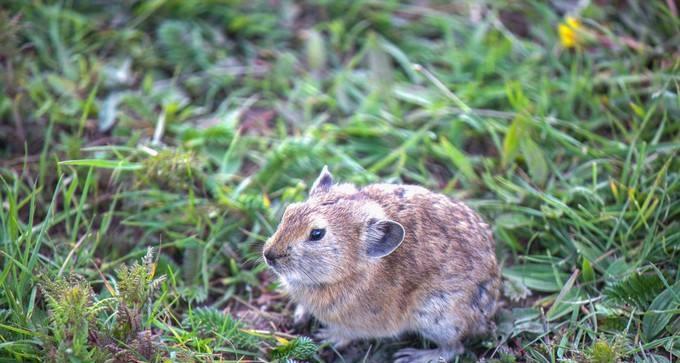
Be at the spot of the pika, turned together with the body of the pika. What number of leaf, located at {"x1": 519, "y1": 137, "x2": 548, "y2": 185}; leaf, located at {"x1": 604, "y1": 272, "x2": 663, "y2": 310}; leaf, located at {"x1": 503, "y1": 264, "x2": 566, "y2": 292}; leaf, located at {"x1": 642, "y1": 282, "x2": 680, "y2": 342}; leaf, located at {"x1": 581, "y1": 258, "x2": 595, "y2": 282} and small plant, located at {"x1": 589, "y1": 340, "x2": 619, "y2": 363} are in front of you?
0

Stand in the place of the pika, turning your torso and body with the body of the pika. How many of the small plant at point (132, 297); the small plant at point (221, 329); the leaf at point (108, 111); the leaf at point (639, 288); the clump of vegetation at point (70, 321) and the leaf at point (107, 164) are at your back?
1

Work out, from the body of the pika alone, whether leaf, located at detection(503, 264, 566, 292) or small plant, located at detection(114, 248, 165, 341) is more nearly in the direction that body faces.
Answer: the small plant

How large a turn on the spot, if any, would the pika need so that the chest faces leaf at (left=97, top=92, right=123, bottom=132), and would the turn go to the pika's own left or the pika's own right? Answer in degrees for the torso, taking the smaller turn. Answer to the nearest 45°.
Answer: approximately 45° to the pika's own right

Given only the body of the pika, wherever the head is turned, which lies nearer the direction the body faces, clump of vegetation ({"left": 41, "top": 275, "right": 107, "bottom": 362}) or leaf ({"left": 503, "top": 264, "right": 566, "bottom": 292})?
the clump of vegetation

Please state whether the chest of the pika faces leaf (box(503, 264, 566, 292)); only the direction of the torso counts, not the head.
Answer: no

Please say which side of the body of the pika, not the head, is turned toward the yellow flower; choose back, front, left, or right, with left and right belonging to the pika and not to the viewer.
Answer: right

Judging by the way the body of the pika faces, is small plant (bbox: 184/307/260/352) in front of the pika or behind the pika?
in front

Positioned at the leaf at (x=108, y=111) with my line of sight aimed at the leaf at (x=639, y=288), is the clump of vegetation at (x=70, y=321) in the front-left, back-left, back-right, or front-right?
front-right

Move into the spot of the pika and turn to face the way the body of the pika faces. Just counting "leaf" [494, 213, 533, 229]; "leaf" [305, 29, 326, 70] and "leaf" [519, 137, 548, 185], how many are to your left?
0

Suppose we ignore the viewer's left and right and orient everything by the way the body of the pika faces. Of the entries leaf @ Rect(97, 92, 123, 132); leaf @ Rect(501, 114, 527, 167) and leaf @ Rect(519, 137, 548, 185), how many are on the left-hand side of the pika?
0

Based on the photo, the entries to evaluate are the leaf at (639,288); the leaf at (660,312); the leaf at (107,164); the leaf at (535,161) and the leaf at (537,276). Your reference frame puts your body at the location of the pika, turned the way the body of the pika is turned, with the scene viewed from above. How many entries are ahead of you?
1

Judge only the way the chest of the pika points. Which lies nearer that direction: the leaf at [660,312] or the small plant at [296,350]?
the small plant

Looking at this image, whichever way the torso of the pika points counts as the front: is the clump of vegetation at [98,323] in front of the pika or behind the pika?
in front

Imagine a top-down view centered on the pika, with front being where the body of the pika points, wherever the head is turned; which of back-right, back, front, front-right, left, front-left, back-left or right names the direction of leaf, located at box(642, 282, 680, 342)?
back

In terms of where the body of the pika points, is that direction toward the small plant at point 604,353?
no

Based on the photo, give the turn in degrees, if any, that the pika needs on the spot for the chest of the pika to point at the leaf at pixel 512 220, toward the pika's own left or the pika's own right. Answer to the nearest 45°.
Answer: approximately 135° to the pika's own right

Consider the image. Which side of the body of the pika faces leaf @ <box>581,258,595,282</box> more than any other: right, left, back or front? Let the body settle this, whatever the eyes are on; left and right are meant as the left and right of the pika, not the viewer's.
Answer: back

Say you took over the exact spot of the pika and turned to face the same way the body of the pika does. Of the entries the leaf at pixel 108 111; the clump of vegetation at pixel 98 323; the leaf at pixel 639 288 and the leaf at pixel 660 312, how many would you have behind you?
2

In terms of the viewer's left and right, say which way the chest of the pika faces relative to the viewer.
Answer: facing to the left of the viewer
